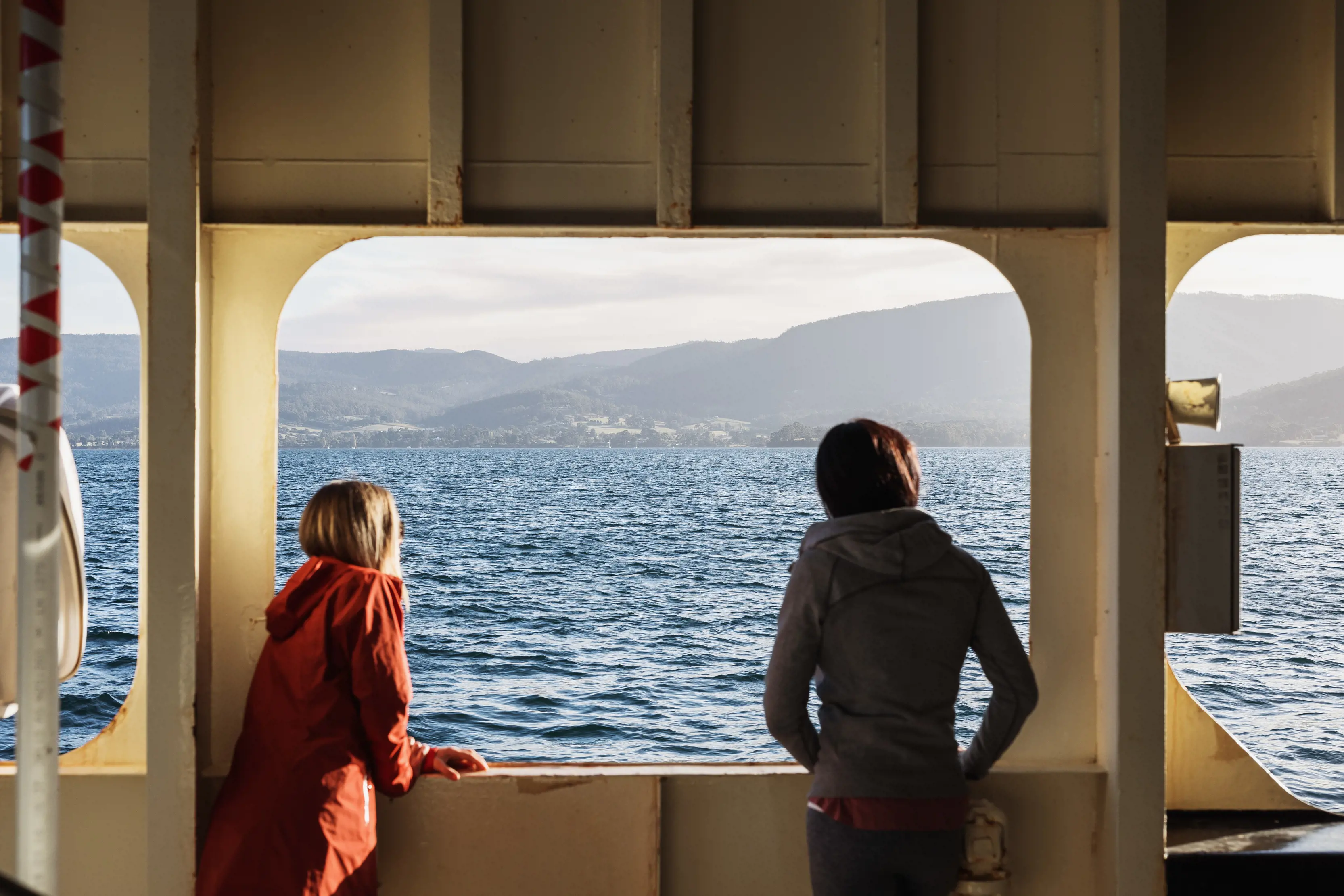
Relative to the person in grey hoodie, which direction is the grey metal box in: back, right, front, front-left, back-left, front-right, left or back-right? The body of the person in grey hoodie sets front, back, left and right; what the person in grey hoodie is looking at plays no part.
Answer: front-right

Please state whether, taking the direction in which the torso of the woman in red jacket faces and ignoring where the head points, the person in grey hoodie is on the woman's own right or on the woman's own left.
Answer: on the woman's own right

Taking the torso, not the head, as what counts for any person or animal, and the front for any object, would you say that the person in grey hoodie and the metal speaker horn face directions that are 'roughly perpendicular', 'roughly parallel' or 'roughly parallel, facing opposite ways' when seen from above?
roughly perpendicular

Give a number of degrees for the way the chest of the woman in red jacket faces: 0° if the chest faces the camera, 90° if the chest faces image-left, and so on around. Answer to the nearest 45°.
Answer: approximately 225°

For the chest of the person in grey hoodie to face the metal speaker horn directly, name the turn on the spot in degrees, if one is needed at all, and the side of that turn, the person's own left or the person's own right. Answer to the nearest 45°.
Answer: approximately 45° to the person's own right

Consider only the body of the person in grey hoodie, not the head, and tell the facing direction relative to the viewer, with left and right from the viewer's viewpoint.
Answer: facing away from the viewer

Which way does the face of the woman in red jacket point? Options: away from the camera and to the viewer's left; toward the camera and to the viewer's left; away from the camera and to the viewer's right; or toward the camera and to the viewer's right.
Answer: away from the camera and to the viewer's right

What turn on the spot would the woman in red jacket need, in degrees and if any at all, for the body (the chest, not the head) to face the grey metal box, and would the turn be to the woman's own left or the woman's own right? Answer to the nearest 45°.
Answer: approximately 45° to the woman's own right

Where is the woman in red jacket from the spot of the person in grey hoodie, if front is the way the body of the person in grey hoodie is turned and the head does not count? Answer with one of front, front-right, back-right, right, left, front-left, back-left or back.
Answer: left
